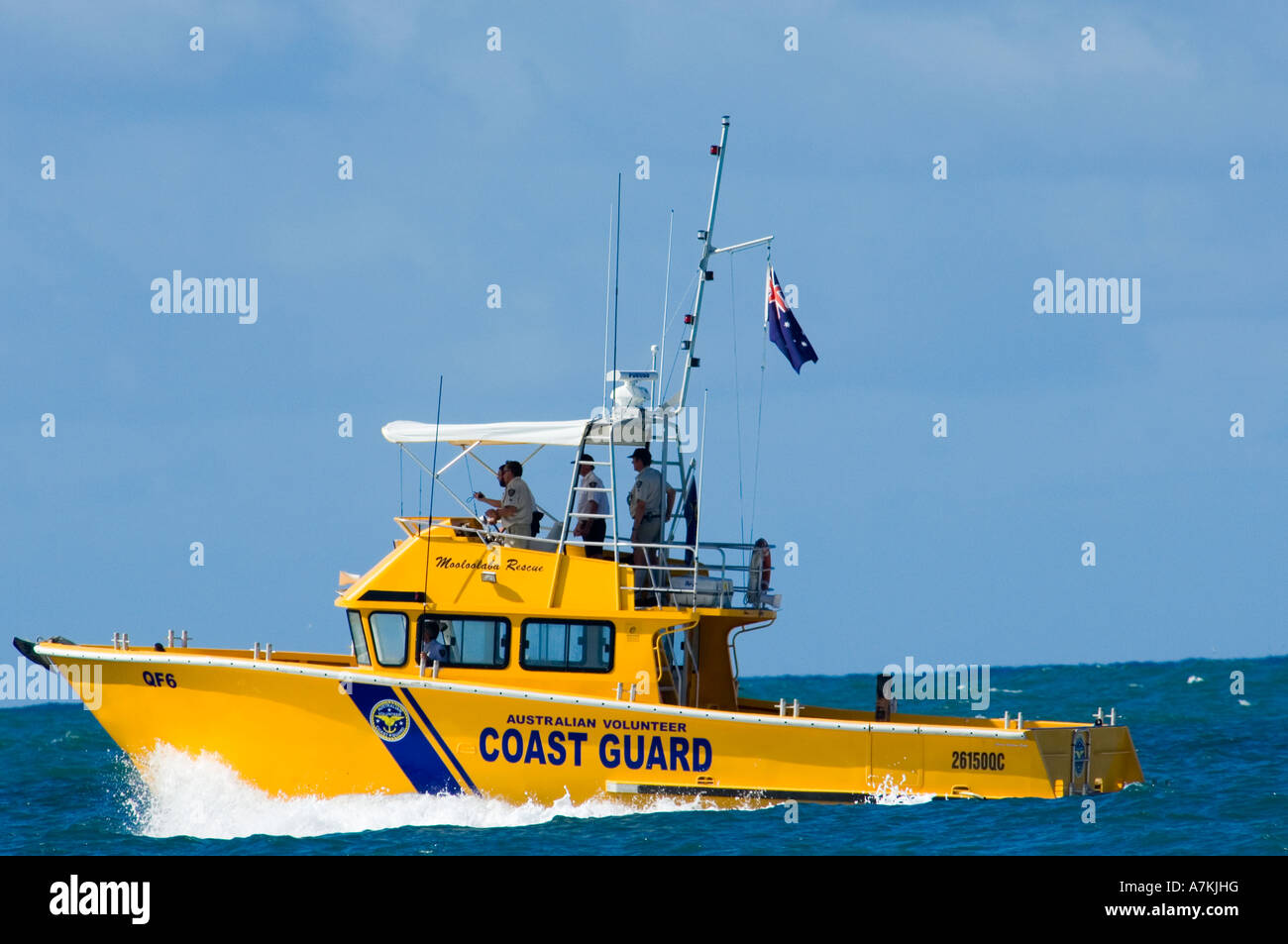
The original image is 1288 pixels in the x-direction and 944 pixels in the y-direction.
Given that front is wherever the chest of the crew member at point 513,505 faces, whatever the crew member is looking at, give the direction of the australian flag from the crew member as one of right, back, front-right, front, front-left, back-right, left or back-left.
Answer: back

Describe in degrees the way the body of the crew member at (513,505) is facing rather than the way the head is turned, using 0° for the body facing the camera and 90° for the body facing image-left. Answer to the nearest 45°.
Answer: approximately 90°

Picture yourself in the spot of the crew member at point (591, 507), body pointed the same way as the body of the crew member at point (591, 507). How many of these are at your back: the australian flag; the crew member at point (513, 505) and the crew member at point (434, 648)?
1

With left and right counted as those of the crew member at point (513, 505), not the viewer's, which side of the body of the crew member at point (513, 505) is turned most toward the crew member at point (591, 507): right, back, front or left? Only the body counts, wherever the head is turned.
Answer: back

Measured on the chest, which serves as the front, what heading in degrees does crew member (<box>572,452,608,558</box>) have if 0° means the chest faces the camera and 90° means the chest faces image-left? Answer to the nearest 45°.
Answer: approximately 90°

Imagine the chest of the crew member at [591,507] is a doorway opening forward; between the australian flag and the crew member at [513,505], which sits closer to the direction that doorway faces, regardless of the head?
the crew member

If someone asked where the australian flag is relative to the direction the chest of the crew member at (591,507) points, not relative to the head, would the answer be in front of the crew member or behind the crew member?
behind

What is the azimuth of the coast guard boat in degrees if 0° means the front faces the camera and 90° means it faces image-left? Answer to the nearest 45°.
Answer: approximately 90°

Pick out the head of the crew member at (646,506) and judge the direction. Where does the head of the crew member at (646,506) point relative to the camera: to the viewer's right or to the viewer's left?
to the viewer's left
